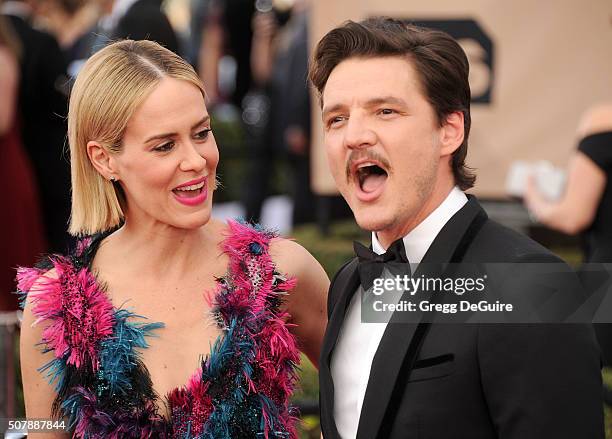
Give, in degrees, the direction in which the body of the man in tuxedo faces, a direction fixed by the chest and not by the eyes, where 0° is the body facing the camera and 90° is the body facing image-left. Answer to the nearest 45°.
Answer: approximately 45°

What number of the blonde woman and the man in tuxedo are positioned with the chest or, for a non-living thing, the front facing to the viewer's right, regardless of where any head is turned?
0

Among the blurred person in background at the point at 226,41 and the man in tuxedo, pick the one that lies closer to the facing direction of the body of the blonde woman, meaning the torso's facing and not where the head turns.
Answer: the man in tuxedo

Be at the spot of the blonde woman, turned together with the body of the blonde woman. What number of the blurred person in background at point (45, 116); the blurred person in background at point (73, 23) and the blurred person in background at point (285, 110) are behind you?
3

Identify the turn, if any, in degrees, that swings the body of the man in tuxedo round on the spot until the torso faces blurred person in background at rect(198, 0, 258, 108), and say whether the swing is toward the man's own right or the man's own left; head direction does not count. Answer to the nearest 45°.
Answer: approximately 135° to the man's own right

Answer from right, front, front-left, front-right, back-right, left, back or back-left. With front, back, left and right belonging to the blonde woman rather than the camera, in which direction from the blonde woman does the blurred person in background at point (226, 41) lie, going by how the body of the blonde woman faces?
back

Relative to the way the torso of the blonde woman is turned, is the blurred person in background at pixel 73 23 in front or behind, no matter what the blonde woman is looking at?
behind

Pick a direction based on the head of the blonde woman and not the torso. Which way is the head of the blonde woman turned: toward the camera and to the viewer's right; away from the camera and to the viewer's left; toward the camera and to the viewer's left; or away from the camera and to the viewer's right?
toward the camera and to the viewer's right

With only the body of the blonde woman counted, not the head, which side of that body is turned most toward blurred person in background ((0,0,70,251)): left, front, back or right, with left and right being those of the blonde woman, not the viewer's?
back

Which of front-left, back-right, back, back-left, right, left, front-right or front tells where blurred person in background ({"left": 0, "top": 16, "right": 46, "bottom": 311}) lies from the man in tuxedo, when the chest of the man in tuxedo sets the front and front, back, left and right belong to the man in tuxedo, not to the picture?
right

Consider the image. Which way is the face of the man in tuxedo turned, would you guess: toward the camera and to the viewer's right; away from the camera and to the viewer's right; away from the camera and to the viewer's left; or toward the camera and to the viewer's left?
toward the camera and to the viewer's left
